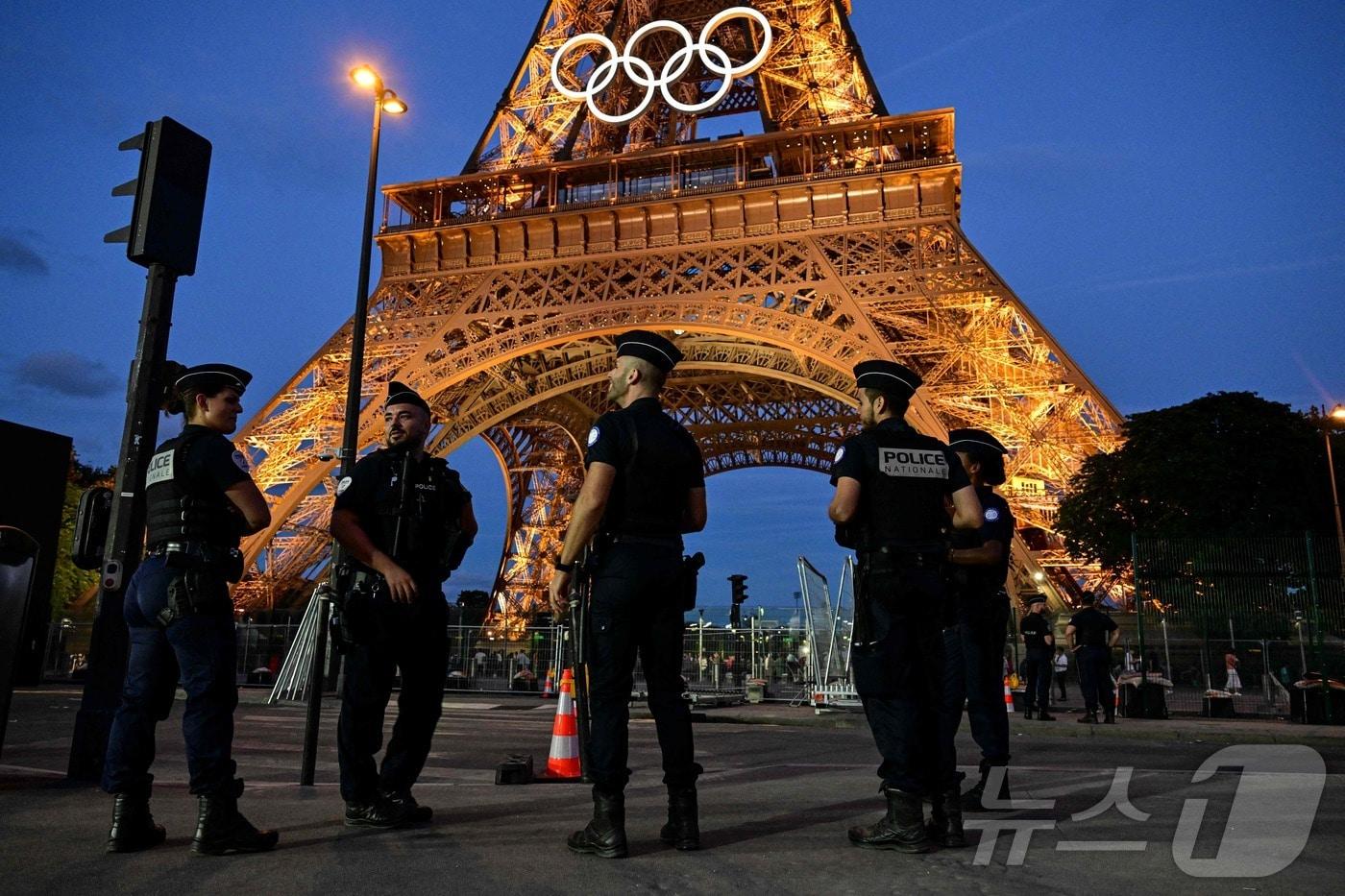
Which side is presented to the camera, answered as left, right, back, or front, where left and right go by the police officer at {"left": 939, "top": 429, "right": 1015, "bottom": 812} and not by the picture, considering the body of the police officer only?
left

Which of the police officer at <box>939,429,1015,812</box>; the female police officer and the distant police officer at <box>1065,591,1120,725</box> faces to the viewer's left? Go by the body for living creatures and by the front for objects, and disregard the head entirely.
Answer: the police officer at <box>939,429,1015,812</box>

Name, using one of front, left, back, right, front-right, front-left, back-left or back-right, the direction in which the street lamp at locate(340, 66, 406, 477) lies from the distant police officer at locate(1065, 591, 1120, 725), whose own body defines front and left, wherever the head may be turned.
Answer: back-left

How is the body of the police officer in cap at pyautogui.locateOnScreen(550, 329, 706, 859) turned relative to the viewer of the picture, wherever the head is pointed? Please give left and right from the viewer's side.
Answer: facing away from the viewer and to the left of the viewer

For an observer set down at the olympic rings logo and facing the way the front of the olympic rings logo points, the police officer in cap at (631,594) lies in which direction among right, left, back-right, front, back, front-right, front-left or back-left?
front

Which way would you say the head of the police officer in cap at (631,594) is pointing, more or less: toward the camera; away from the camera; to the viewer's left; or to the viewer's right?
to the viewer's left

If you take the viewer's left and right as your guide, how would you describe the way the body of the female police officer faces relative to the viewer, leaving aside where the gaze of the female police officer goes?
facing away from the viewer and to the right of the viewer

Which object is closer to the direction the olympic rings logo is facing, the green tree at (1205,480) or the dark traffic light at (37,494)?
the dark traffic light

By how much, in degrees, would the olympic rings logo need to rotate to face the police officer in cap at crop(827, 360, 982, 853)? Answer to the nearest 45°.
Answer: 0° — it already faces them

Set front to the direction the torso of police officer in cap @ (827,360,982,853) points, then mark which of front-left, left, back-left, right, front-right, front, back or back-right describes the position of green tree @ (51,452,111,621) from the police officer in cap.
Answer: front

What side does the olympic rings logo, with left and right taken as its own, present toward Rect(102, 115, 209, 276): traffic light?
front

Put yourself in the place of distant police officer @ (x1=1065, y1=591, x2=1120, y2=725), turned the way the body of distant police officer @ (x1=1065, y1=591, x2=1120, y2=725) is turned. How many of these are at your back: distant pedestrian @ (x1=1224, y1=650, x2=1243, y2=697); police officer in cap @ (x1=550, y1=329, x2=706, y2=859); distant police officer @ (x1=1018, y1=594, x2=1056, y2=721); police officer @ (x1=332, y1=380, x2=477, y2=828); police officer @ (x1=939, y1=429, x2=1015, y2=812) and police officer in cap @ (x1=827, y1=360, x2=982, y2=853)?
4

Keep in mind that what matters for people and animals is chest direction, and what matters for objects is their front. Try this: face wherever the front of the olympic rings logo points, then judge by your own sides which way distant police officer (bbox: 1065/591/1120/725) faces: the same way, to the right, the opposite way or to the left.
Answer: the opposite way

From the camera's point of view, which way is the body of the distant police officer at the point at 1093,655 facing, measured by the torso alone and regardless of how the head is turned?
away from the camera
